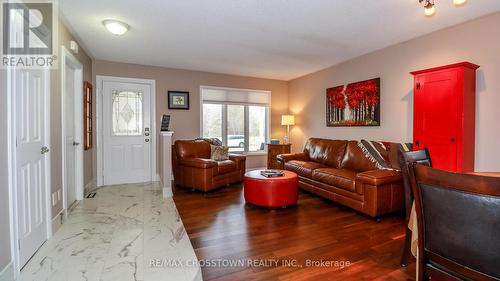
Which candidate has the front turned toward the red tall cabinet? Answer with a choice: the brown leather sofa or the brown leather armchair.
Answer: the brown leather armchair

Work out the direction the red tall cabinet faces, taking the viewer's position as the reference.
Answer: facing the viewer and to the left of the viewer

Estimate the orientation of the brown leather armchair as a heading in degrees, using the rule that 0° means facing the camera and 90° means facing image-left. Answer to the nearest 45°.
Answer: approximately 315°

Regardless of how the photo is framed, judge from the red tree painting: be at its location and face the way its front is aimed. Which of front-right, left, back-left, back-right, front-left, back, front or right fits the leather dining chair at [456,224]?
front-left

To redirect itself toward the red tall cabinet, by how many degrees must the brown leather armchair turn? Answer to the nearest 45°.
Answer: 0° — it already faces it

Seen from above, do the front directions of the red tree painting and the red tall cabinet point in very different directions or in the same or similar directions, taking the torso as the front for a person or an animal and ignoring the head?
same or similar directions

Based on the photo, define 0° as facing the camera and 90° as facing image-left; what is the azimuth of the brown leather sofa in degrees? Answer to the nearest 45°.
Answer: approximately 45°

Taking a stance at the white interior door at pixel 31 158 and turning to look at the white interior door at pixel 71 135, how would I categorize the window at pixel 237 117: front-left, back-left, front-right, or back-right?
front-right

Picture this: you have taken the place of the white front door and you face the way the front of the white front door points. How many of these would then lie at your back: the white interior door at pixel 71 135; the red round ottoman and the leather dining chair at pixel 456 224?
0

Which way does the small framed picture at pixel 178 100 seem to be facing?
toward the camera

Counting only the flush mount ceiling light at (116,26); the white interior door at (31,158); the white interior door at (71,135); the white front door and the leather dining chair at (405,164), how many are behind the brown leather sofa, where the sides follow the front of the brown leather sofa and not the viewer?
0

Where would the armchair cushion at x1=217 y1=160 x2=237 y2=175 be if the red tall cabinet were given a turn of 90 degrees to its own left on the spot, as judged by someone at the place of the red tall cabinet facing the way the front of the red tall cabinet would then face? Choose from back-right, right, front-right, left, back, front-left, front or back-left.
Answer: back-right

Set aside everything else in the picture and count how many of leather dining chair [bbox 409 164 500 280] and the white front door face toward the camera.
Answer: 1

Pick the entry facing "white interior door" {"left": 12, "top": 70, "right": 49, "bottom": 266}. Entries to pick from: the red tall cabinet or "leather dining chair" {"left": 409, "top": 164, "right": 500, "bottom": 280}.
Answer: the red tall cabinet

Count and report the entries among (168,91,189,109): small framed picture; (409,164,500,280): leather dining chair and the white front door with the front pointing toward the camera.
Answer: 2

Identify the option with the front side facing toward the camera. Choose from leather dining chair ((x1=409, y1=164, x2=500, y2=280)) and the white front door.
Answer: the white front door

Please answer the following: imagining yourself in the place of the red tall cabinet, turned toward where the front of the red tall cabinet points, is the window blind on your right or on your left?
on your right

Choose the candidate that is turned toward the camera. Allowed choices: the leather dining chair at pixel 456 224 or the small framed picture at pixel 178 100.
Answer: the small framed picture
